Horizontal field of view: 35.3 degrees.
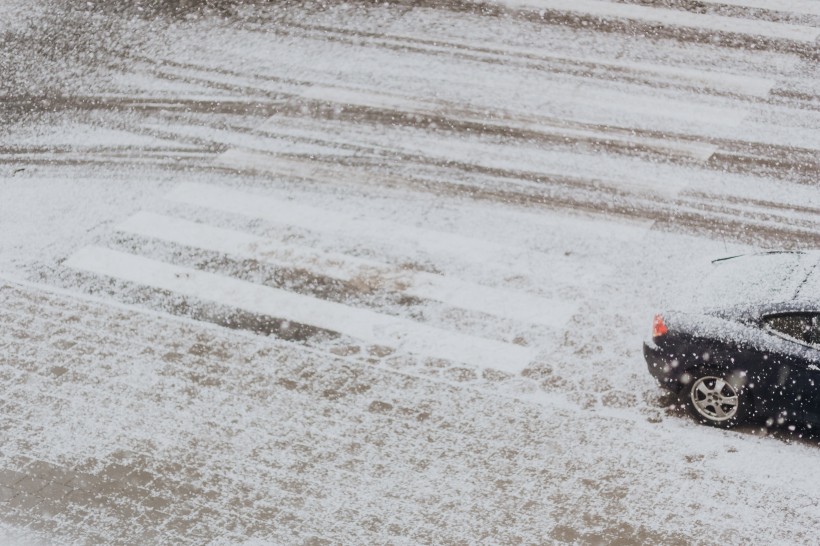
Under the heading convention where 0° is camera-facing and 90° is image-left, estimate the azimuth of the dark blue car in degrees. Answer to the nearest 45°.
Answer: approximately 270°
